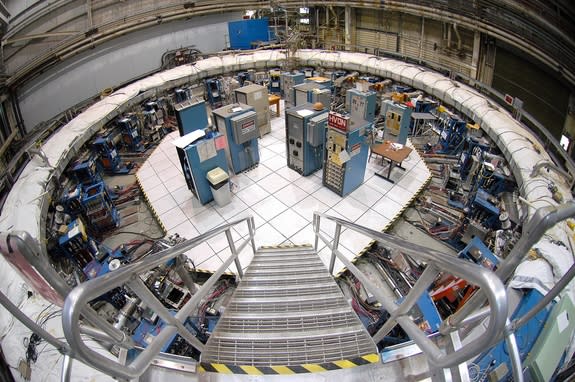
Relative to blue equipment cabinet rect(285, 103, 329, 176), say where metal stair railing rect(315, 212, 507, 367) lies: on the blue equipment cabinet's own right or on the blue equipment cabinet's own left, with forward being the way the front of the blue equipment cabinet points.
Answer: on the blue equipment cabinet's own left

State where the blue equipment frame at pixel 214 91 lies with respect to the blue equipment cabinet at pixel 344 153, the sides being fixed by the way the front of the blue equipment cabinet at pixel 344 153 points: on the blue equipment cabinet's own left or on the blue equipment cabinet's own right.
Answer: on the blue equipment cabinet's own right

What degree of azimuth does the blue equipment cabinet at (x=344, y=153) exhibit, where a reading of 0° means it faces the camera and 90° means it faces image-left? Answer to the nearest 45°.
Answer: approximately 45°

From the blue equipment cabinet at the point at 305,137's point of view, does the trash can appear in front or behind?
in front

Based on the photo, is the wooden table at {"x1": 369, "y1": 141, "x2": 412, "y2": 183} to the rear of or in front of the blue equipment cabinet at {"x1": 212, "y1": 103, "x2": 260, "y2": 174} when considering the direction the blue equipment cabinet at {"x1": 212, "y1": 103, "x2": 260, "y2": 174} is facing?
in front

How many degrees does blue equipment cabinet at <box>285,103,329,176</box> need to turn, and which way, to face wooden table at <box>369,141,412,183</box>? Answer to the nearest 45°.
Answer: approximately 135° to its left

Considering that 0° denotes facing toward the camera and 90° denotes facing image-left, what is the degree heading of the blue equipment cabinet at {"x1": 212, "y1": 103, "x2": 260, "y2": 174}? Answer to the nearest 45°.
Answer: approximately 315°

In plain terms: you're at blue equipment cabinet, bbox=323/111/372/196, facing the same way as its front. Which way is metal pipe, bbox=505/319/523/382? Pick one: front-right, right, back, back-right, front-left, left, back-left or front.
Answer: front-left

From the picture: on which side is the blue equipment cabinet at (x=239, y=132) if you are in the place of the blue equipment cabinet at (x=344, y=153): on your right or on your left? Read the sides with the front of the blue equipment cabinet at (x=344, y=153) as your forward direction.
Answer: on your right
